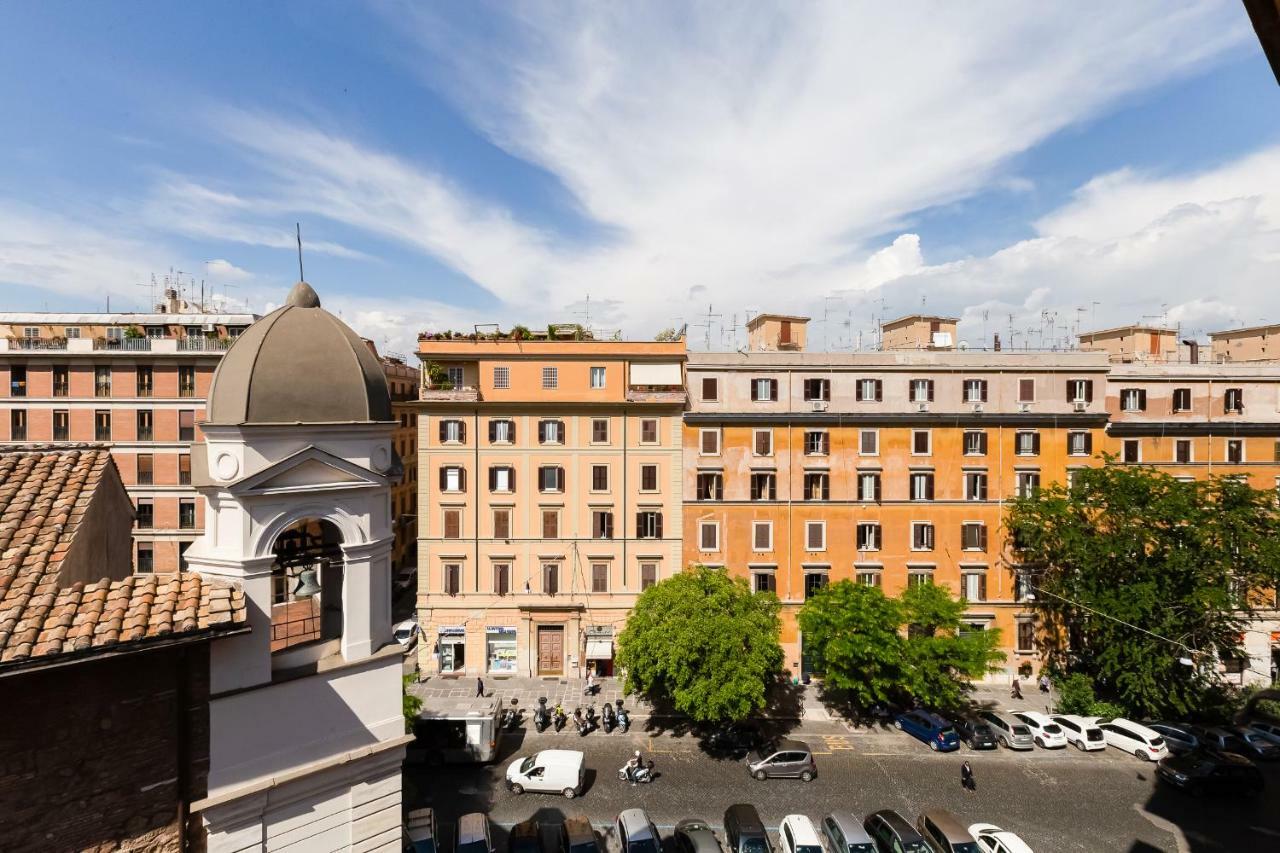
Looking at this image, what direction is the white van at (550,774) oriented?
to the viewer's left

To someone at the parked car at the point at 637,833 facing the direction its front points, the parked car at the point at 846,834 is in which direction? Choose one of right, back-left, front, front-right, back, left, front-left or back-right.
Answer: left

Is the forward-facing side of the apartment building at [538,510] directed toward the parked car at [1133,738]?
no

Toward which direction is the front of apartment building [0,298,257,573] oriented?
toward the camera

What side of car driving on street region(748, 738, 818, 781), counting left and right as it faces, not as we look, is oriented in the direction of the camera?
left

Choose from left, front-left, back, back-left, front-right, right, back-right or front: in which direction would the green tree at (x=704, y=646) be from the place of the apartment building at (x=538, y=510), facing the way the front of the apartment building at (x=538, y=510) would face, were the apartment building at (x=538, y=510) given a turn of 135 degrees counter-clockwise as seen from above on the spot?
right

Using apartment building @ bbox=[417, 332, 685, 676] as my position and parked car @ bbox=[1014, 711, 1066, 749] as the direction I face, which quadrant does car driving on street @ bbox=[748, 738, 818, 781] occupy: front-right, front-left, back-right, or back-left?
front-right

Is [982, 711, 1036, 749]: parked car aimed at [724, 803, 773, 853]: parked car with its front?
no

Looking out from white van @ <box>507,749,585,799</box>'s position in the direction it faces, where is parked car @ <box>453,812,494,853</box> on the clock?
The parked car is roughly at 10 o'clock from the white van.

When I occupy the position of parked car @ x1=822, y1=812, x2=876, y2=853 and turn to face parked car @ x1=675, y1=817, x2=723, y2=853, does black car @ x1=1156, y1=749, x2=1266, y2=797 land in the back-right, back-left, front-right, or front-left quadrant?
back-right

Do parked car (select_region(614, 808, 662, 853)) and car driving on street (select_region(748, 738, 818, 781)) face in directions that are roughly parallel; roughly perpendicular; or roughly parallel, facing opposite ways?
roughly perpendicular

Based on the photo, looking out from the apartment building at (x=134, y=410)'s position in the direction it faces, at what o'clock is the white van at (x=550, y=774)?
The white van is roughly at 11 o'clock from the apartment building.

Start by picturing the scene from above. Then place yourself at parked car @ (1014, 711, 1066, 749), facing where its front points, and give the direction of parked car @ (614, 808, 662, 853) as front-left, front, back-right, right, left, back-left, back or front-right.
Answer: left

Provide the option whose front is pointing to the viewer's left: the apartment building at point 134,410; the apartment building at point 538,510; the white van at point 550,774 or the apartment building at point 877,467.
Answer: the white van

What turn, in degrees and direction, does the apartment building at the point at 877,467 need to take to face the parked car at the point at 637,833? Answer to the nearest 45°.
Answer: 0° — it already faces it
